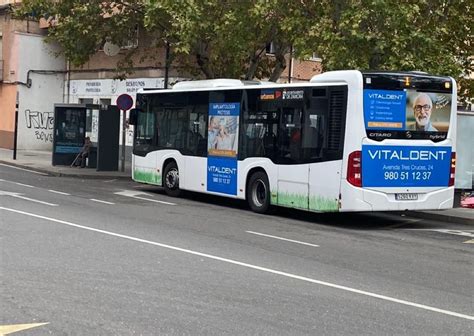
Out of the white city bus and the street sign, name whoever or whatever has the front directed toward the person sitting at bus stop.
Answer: the white city bus

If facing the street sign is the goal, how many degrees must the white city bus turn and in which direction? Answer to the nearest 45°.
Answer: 0° — it already faces it

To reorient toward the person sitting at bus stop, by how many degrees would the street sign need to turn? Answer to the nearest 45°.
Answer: approximately 135° to its right

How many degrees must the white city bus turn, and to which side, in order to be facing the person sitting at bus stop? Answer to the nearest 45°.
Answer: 0° — it already faces them

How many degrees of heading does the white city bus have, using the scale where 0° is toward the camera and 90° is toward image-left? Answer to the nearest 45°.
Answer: approximately 135°

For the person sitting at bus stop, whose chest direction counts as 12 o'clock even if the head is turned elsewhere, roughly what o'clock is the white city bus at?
The white city bus is roughly at 10 o'clock from the person sitting at bus stop.

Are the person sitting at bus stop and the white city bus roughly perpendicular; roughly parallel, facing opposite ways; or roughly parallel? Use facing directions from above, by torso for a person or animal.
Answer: roughly perpendicular

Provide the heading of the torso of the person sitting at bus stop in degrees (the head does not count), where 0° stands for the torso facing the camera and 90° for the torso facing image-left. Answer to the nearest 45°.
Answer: approximately 45°

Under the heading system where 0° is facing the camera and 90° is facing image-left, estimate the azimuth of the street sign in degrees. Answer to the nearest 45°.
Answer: approximately 0°

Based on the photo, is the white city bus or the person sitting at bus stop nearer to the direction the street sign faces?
the white city bus

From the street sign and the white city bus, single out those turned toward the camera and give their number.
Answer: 1
